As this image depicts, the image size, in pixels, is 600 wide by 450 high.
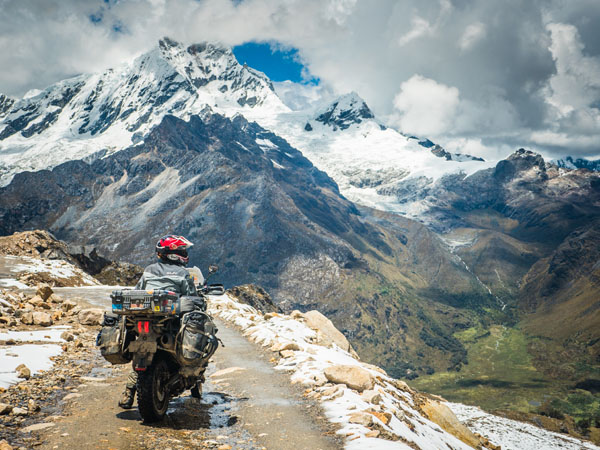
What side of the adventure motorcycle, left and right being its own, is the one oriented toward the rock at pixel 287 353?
front

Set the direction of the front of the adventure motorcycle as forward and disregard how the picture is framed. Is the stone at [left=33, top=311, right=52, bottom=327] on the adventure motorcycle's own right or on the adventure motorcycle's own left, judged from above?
on the adventure motorcycle's own left

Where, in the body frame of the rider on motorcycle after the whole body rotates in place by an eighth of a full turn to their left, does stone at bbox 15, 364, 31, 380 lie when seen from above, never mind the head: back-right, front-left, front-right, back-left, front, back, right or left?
front-left

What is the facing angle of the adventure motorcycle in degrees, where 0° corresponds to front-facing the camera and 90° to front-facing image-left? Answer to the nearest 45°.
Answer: approximately 225°

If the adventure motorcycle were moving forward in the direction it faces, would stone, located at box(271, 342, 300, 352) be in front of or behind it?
in front

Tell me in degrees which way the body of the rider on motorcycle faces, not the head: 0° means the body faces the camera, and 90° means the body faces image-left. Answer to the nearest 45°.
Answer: approximately 225°

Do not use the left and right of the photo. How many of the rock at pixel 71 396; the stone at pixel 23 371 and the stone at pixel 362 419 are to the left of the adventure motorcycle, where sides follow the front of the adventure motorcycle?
2

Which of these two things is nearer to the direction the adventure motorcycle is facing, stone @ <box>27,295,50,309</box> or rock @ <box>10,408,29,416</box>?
the stone

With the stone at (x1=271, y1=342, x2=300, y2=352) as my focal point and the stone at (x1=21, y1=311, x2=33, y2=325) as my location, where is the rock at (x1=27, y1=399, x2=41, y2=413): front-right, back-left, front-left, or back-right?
front-right
